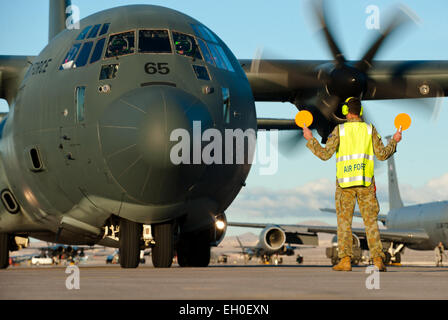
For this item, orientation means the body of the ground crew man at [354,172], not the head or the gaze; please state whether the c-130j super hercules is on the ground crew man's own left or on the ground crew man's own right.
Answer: on the ground crew man's own left

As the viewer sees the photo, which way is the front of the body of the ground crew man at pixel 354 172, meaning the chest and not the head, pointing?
away from the camera
